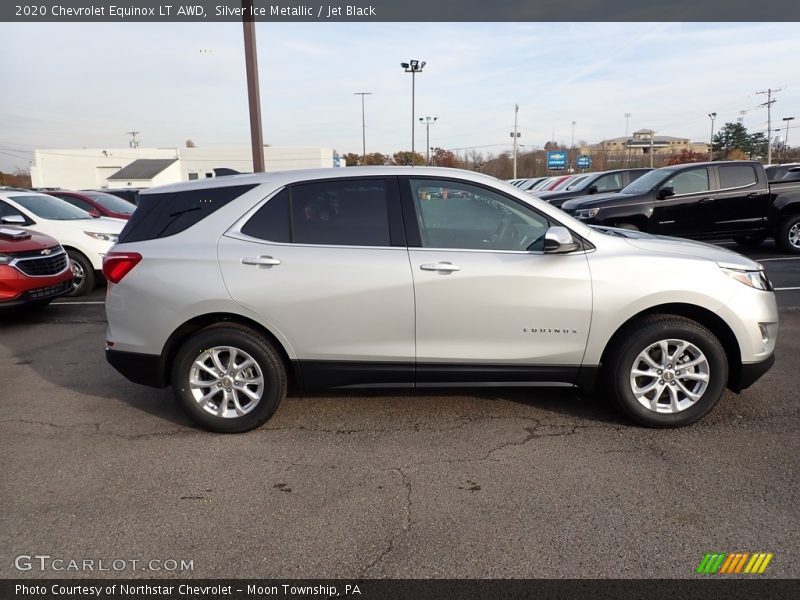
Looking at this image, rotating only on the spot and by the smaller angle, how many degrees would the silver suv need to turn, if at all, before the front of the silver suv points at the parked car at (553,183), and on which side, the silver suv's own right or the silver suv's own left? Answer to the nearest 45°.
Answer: approximately 90° to the silver suv's own left

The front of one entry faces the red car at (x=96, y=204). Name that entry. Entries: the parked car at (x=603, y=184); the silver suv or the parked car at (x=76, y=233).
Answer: the parked car at (x=603, y=184)

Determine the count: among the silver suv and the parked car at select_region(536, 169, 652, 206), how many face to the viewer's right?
1

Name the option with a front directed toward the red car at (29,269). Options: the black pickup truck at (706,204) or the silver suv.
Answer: the black pickup truck

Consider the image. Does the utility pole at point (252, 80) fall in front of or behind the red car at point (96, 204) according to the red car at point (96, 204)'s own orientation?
in front

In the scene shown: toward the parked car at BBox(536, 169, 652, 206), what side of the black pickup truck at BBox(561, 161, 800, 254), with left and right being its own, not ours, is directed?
right

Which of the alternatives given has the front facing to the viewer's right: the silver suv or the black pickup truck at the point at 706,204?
the silver suv

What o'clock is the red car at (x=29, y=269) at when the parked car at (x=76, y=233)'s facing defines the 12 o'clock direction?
The red car is roughly at 2 o'clock from the parked car.

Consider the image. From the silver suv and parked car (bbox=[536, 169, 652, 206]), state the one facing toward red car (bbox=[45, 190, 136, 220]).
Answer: the parked car

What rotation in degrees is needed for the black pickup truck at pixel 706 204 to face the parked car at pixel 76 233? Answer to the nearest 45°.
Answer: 0° — it already faces it

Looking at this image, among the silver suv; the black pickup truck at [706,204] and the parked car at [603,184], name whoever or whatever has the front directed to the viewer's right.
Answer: the silver suv

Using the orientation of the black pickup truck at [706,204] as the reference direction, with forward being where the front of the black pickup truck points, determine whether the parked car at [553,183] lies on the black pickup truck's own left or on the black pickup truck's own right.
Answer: on the black pickup truck's own right

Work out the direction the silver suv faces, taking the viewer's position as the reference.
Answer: facing to the right of the viewer
